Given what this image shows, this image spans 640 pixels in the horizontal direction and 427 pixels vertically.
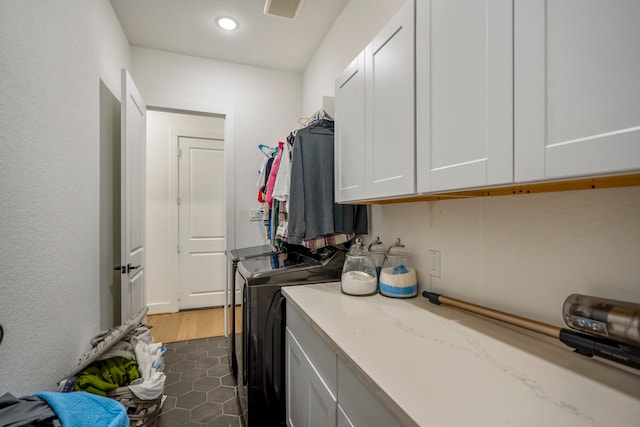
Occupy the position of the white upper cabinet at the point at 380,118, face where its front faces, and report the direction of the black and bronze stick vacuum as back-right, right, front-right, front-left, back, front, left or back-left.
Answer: left

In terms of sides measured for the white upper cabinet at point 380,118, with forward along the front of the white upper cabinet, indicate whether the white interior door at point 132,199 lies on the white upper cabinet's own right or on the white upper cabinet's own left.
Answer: on the white upper cabinet's own right

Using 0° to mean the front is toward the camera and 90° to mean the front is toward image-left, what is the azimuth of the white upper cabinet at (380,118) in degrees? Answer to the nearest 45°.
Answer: approximately 45°

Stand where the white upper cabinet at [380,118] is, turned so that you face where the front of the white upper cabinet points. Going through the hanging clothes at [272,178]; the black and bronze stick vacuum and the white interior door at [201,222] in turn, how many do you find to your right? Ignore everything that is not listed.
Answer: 2

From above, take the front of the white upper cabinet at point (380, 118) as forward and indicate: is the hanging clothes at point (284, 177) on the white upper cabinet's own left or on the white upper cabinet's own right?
on the white upper cabinet's own right

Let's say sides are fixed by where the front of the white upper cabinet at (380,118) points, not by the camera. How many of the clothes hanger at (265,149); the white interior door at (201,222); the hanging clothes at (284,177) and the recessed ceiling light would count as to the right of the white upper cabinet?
4

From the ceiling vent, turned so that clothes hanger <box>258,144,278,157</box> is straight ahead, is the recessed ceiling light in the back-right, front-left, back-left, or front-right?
front-left

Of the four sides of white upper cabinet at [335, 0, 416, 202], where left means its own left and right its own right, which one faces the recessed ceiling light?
right

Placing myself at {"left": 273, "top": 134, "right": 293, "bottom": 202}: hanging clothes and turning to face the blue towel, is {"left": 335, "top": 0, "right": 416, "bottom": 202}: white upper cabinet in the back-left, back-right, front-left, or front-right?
front-left
